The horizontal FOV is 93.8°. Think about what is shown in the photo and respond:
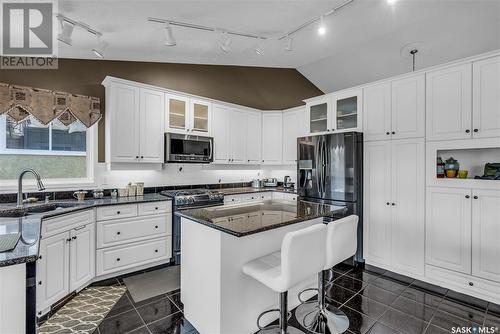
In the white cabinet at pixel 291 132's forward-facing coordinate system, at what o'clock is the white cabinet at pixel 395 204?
the white cabinet at pixel 395 204 is roughly at 9 o'clock from the white cabinet at pixel 291 132.

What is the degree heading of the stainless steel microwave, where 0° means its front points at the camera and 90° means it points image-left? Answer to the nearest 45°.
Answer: approximately 315°

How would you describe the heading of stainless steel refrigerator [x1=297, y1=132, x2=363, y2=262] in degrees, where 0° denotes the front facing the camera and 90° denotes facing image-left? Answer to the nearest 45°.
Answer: approximately 45°

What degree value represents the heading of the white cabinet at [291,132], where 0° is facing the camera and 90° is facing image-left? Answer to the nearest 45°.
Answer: approximately 45°
